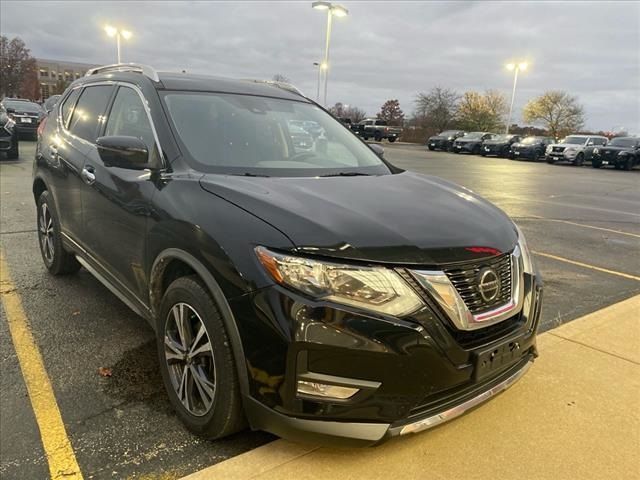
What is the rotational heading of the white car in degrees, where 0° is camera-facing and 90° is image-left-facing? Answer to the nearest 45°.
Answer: approximately 45°

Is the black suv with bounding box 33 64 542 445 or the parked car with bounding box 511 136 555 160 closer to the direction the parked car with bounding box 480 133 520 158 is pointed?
the black suv

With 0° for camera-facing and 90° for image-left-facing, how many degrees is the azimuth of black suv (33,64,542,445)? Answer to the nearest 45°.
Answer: approximately 315°

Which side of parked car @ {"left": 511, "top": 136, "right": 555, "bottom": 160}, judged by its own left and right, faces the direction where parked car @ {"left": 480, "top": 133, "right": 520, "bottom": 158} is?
right

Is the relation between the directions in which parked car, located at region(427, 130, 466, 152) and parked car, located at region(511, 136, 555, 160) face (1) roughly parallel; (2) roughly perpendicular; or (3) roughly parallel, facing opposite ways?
roughly parallel

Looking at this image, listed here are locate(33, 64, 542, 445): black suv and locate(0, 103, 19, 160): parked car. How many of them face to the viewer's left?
0

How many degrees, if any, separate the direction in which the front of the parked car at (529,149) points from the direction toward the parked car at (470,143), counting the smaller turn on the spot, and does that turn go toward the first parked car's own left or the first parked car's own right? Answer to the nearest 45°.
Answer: approximately 90° to the first parked car's own right

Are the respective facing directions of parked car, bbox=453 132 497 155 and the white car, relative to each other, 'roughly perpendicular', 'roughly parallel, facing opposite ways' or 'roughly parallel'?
roughly parallel

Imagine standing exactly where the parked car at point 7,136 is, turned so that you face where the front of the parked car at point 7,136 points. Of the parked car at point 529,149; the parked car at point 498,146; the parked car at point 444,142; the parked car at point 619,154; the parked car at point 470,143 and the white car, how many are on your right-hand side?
0

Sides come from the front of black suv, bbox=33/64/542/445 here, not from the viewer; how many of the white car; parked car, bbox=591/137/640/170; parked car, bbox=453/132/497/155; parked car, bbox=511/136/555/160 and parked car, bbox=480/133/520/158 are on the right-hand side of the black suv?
0

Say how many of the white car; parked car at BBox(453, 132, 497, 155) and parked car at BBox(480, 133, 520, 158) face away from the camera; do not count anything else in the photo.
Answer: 0

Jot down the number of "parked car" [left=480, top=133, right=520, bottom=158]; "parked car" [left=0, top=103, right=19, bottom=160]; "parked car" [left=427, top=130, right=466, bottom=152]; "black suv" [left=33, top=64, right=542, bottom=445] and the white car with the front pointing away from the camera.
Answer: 0

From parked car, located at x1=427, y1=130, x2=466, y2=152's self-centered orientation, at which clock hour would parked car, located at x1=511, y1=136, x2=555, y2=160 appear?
parked car, located at x1=511, y1=136, x2=555, y2=160 is roughly at 9 o'clock from parked car, located at x1=427, y1=130, x2=466, y2=152.

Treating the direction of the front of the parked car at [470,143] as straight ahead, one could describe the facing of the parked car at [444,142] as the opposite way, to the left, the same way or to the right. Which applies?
the same way

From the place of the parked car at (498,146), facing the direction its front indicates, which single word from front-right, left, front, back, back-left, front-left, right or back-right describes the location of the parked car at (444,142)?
right

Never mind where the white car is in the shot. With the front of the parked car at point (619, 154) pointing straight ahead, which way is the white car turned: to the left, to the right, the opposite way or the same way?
the same way

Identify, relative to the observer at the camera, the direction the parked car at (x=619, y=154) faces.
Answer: facing the viewer and to the left of the viewer

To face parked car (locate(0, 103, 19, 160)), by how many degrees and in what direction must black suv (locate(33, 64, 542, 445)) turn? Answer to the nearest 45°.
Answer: approximately 180°

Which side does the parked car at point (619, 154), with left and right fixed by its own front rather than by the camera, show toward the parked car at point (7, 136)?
front
